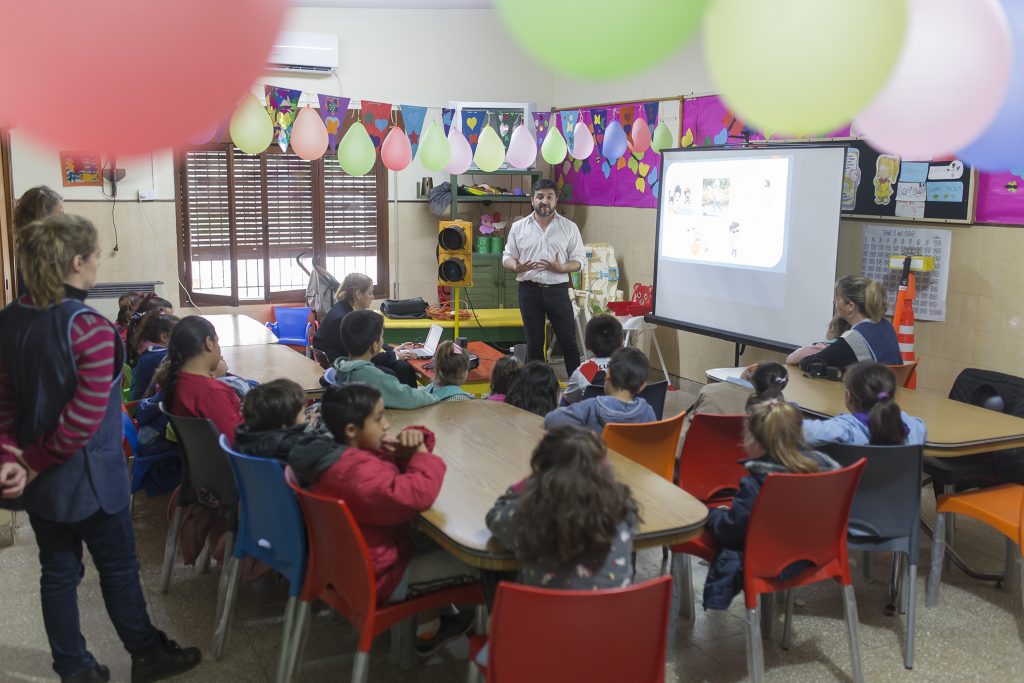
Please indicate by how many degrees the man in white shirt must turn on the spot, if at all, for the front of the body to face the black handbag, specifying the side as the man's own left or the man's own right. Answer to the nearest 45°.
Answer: approximately 135° to the man's own right

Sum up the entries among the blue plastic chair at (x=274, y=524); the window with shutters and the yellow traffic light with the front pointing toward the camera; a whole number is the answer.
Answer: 2

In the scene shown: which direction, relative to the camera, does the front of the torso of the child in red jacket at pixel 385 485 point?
to the viewer's right

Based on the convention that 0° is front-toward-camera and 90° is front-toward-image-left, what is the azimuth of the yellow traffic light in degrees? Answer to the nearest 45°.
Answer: approximately 0°

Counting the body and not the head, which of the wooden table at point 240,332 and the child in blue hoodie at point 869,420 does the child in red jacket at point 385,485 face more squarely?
the child in blue hoodie

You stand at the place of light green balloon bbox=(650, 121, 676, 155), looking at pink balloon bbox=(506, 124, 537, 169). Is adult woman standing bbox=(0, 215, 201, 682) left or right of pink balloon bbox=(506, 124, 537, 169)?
left

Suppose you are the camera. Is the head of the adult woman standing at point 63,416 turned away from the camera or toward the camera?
away from the camera

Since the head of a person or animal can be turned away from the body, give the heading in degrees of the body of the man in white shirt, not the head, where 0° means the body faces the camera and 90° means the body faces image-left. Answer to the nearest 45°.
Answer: approximately 0°

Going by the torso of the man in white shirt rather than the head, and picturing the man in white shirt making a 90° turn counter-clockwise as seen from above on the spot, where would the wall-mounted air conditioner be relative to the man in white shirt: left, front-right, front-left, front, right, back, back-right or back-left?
back-left

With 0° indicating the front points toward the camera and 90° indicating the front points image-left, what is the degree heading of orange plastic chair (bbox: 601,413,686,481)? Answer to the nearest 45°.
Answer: approximately 135°

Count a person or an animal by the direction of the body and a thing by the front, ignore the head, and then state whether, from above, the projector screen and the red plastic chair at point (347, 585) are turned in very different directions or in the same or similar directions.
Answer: very different directions
